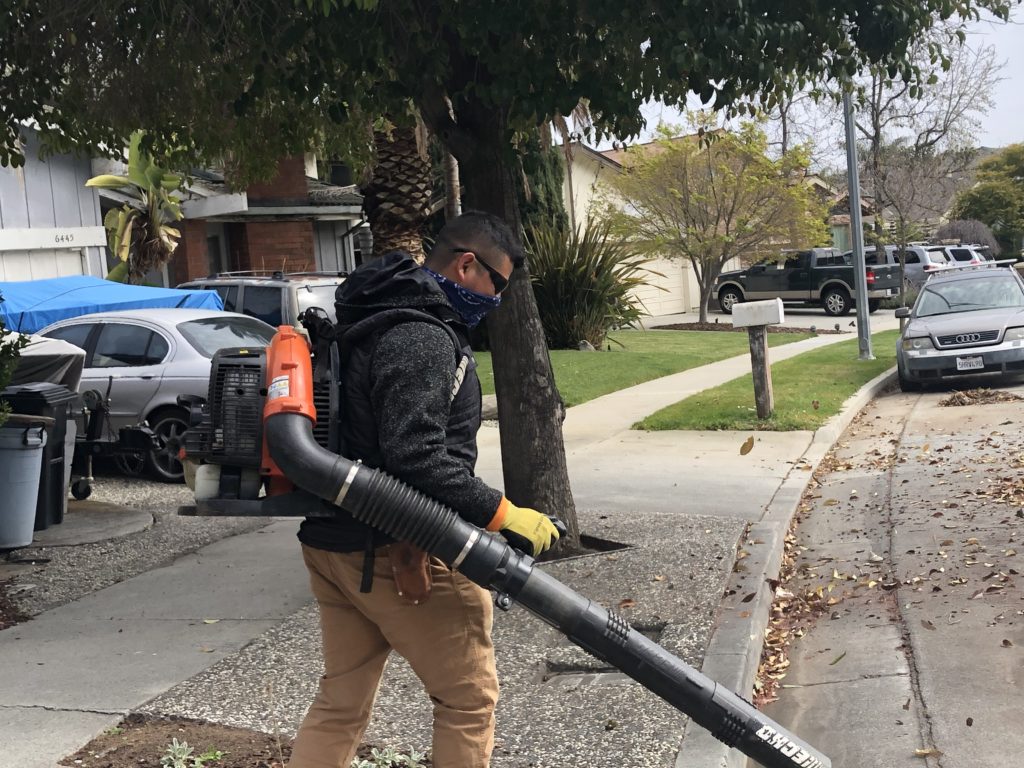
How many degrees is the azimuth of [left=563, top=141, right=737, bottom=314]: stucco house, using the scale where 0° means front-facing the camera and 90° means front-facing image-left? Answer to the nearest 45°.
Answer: approximately 315°

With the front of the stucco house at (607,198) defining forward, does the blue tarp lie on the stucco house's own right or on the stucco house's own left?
on the stucco house's own right

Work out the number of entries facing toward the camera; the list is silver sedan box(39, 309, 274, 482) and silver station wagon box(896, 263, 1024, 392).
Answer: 1

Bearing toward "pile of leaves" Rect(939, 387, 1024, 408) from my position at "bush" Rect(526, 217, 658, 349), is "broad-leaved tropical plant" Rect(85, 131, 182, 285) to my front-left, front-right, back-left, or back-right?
back-right

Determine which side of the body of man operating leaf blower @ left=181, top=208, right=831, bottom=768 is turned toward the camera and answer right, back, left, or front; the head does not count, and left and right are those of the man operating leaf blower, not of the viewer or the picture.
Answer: right

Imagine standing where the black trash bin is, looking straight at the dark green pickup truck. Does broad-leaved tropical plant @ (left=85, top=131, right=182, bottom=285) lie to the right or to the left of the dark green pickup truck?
left

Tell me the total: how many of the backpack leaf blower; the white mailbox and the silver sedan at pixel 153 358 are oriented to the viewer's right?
2

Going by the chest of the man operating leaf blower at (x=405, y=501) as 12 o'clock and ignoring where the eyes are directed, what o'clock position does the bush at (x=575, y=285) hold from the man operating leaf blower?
The bush is roughly at 9 o'clock from the man operating leaf blower.

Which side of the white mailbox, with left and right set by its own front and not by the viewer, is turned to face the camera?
right

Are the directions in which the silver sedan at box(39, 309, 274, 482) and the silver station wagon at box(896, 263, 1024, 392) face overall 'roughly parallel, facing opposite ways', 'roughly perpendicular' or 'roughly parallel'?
roughly perpendicular
